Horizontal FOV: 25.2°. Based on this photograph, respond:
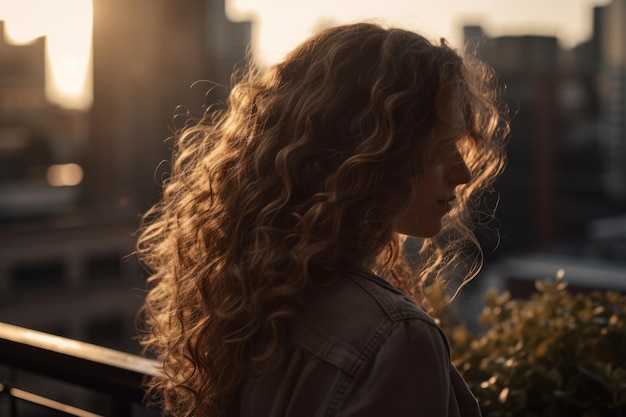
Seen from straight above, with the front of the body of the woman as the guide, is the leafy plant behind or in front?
in front

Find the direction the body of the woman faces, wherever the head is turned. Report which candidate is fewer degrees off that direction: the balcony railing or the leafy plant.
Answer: the leafy plant

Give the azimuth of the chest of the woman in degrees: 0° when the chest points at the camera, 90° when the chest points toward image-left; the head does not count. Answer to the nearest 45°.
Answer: approximately 225°

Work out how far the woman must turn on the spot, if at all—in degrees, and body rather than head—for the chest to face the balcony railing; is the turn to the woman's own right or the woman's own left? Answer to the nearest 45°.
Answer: approximately 90° to the woman's own left
